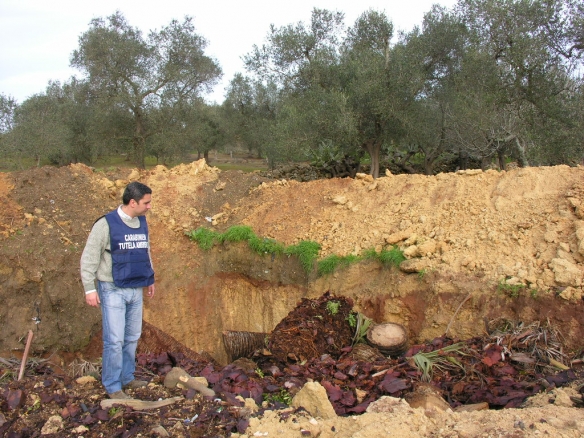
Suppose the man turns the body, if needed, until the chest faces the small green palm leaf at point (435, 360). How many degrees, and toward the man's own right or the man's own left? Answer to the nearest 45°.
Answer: approximately 45° to the man's own left

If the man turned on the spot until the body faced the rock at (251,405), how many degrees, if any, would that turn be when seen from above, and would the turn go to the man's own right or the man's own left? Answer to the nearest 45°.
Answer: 0° — they already face it

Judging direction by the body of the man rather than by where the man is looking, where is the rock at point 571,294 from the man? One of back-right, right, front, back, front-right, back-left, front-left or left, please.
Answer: front-left

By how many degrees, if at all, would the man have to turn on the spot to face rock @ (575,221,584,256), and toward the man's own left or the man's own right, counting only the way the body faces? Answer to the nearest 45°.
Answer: approximately 45° to the man's own left

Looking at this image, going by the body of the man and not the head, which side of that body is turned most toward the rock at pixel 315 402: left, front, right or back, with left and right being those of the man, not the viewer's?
front

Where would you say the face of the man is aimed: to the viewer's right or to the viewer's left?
to the viewer's right

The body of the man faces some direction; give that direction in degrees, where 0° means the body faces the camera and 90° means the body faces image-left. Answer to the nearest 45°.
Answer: approximately 315°

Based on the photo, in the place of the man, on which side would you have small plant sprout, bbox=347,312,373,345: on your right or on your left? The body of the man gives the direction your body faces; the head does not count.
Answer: on your left
